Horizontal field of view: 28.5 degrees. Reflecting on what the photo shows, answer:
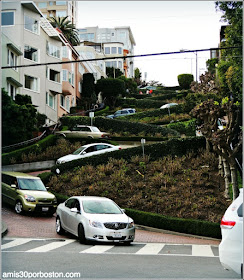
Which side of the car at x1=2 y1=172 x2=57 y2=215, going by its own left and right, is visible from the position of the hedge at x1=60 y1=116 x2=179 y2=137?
left

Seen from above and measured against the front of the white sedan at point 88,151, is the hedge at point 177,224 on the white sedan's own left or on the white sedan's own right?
on the white sedan's own left

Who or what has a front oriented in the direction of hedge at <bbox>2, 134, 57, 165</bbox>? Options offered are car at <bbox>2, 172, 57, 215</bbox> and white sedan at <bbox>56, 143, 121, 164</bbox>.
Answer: the white sedan

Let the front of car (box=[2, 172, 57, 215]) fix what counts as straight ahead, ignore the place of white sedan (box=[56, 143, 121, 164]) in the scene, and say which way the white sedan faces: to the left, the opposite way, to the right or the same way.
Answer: to the right
